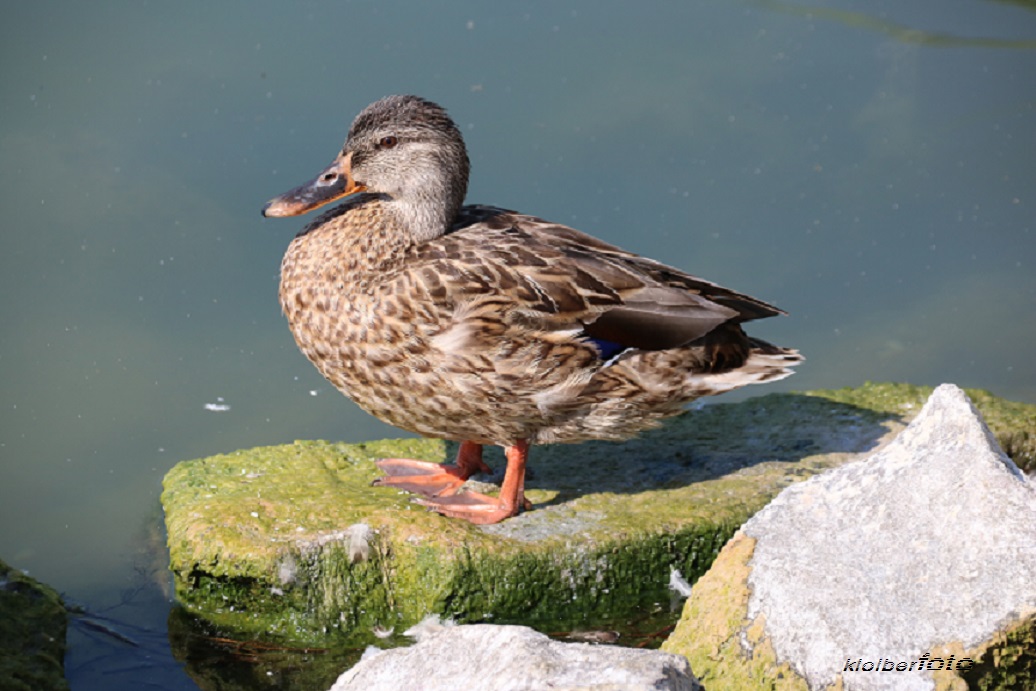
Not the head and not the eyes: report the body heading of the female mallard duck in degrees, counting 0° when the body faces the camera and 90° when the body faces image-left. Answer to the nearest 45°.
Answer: approximately 90°

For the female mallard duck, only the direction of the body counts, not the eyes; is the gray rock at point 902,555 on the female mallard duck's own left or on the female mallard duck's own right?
on the female mallard duck's own left

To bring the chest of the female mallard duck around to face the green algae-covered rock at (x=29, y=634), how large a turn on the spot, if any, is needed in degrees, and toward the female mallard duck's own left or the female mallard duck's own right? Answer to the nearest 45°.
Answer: approximately 45° to the female mallard duck's own left

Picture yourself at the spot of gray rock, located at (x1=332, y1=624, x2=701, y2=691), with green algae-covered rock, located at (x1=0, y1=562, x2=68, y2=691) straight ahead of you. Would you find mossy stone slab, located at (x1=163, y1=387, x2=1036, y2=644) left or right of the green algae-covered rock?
right

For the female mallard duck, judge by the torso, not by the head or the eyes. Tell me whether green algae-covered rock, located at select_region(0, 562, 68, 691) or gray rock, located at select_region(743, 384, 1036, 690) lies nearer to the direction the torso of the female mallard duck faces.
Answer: the green algae-covered rock

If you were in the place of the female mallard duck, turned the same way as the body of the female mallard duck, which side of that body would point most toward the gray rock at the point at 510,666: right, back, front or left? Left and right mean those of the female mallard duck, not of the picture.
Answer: left
